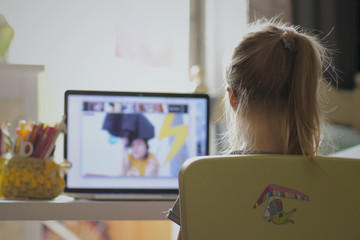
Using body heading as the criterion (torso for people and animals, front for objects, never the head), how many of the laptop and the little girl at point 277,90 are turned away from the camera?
1

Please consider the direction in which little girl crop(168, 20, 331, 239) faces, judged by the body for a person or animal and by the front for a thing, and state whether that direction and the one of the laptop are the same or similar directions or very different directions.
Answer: very different directions

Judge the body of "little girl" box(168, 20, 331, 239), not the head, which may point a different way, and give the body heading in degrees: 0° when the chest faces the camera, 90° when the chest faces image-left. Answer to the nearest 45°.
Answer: approximately 180°

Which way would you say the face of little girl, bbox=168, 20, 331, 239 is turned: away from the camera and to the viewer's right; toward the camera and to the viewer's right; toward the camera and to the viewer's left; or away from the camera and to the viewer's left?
away from the camera and to the viewer's left

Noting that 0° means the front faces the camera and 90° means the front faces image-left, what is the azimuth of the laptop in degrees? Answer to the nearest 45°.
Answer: approximately 0°
